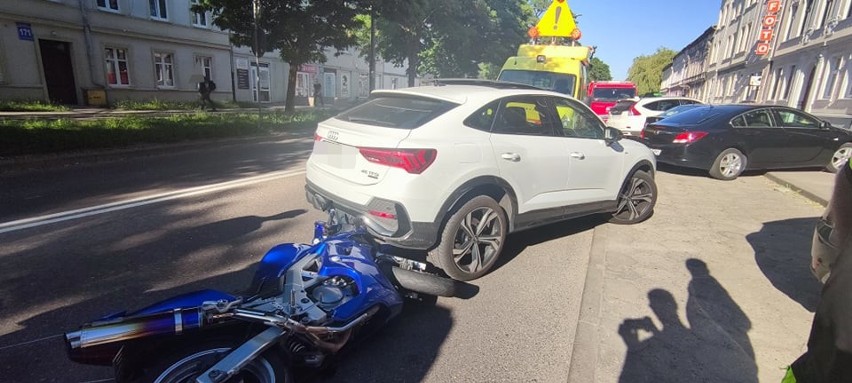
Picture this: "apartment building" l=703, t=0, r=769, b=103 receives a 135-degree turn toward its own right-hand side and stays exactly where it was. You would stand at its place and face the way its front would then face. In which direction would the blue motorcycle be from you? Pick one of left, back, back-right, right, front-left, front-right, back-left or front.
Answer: back

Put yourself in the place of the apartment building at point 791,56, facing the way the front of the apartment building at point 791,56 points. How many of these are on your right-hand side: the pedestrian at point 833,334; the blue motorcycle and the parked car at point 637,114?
0

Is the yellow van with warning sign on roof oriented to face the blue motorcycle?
yes

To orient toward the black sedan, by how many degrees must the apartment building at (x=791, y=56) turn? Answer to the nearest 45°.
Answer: approximately 45° to its left

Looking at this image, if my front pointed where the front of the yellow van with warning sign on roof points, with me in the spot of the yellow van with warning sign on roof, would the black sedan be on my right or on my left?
on my left

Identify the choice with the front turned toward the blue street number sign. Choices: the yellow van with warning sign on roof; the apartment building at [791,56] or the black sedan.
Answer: the apartment building

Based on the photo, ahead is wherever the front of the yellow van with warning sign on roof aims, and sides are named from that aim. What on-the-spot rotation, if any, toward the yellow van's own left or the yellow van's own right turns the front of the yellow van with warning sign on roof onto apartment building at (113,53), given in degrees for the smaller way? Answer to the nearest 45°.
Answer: approximately 90° to the yellow van's own right

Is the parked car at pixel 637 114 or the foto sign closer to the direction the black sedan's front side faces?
the foto sign

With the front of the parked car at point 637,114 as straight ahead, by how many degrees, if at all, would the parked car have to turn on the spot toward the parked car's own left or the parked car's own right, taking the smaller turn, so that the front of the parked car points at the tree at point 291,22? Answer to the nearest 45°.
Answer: approximately 135° to the parked car's own left

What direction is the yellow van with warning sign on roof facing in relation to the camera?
toward the camera

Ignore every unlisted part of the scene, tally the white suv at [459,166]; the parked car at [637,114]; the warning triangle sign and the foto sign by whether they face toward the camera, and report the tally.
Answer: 2

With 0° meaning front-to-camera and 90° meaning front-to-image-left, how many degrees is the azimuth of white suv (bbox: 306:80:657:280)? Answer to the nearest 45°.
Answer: approximately 225°

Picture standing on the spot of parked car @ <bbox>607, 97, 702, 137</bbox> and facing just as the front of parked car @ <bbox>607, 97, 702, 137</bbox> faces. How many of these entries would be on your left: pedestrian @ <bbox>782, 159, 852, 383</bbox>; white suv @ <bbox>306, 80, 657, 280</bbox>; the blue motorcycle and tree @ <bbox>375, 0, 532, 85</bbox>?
1

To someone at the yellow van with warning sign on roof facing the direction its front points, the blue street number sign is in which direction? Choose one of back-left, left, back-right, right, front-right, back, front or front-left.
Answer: right

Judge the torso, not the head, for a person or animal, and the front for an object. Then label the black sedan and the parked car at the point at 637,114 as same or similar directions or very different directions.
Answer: same or similar directions
